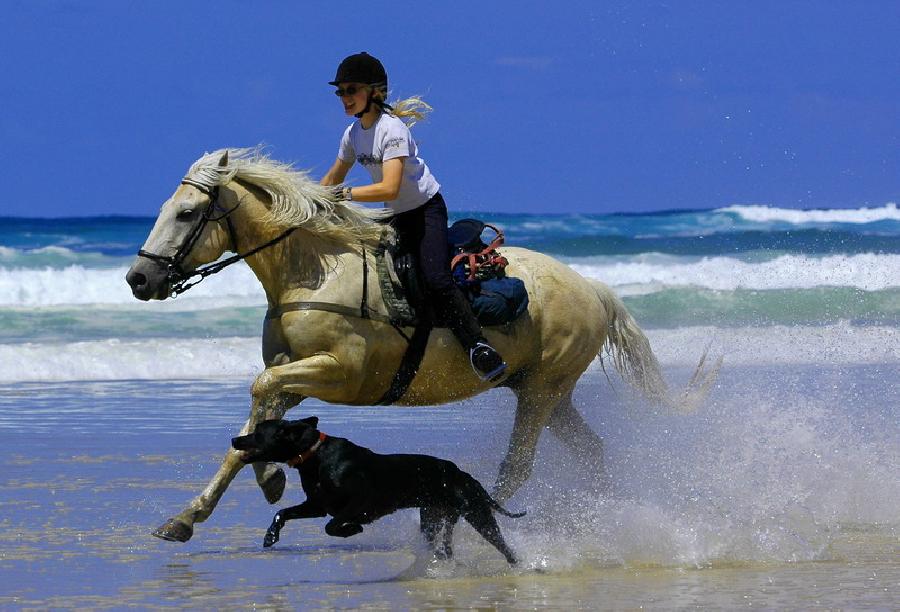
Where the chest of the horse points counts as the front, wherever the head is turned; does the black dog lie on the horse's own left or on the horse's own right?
on the horse's own left

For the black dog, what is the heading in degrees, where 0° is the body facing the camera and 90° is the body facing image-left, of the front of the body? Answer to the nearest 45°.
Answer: approximately 90°

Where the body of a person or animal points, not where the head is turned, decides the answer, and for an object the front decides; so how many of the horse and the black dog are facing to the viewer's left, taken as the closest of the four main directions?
2

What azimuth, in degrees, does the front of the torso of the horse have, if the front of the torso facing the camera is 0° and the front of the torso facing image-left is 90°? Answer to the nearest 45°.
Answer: approximately 90°

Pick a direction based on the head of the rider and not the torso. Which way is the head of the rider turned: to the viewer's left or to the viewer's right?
to the viewer's left
